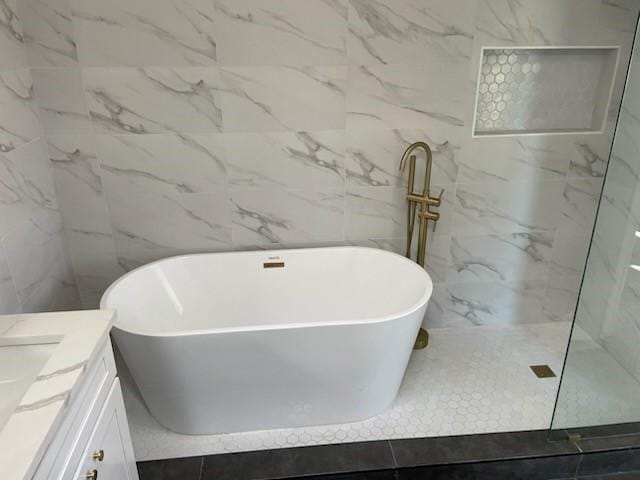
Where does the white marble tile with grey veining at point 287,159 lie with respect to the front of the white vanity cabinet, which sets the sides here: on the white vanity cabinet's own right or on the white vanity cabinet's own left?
on the white vanity cabinet's own left

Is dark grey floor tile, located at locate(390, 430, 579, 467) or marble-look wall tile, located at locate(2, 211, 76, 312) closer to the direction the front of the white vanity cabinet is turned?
the dark grey floor tile

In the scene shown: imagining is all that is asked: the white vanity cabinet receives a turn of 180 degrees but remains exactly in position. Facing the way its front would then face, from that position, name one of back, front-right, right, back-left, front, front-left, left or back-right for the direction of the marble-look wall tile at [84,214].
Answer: front-right

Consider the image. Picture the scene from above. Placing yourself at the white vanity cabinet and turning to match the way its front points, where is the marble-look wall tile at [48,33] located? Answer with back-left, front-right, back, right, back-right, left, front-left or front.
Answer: back-left

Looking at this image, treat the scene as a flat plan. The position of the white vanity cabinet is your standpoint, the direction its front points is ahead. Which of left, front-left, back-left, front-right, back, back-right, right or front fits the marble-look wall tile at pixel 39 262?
back-left

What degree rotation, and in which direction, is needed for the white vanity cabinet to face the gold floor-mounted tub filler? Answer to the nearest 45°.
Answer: approximately 45° to its left

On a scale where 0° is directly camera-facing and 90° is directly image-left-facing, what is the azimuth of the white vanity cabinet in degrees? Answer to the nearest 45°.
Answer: approximately 315°

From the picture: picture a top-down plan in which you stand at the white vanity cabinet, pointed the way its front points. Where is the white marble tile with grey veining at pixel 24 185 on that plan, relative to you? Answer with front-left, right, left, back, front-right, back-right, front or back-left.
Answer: back-left

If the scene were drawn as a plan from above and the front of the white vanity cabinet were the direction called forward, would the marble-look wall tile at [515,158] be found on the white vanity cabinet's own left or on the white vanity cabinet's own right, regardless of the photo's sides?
on the white vanity cabinet's own left
